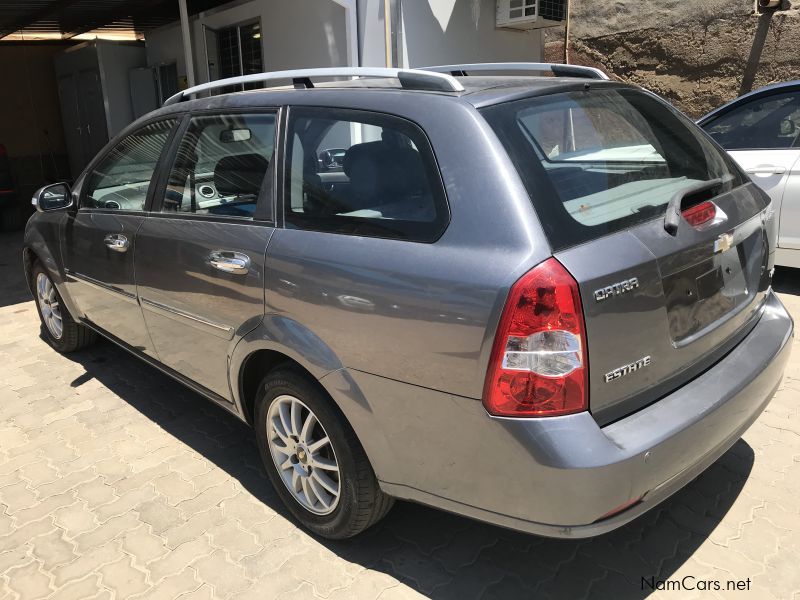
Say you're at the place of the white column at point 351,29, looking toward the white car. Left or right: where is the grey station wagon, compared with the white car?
right

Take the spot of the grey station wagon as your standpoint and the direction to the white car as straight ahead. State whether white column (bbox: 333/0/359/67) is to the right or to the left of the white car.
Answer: left

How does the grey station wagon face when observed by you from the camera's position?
facing away from the viewer and to the left of the viewer

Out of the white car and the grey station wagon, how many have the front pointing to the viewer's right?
0

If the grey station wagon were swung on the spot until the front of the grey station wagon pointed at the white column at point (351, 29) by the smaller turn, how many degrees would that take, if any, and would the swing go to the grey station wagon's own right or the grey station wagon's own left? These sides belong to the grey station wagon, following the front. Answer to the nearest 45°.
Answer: approximately 45° to the grey station wagon's own right

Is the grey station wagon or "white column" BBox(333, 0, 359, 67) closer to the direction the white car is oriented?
the white column

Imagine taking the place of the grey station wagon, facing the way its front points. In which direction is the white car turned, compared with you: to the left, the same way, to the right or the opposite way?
the same way

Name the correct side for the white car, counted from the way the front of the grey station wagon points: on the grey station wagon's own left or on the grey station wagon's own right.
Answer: on the grey station wagon's own right

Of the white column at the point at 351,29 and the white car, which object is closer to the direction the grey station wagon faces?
the white column

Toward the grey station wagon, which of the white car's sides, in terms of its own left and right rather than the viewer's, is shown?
left

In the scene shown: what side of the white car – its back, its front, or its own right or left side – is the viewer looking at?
left
